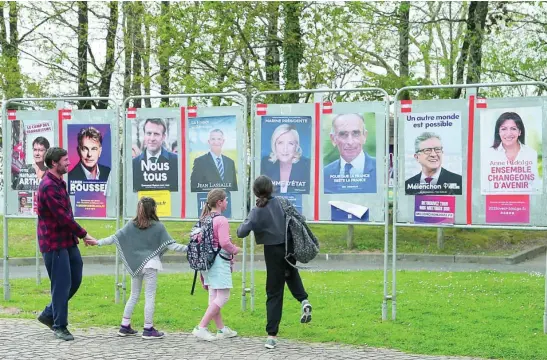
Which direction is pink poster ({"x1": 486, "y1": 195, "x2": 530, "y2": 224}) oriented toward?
toward the camera

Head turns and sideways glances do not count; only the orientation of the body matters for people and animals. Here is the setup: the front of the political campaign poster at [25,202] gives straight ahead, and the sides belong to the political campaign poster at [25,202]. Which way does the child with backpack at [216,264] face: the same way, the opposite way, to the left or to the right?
to the left

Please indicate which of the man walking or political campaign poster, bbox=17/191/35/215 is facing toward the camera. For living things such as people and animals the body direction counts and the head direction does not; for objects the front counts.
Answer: the political campaign poster

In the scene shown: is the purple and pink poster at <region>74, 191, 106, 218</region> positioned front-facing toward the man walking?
yes

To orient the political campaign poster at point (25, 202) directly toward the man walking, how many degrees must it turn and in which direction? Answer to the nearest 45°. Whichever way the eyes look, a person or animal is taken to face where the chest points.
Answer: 0° — it already faces them

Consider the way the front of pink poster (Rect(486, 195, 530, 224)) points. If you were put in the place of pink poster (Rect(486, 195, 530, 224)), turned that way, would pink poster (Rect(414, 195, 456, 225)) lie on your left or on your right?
on your right

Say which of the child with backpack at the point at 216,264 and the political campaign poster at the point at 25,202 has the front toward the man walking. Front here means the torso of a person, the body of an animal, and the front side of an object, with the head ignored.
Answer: the political campaign poster

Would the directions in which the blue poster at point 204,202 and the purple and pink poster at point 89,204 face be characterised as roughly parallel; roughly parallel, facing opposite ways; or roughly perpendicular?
roughly parallel

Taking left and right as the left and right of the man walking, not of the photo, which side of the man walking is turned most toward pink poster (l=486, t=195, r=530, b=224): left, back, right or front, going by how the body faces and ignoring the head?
front

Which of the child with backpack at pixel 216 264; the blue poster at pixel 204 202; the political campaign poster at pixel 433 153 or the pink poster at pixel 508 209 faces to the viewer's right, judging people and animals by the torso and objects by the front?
the child with backpack

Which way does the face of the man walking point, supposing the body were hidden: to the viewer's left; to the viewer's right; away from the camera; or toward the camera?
to the viewer's right

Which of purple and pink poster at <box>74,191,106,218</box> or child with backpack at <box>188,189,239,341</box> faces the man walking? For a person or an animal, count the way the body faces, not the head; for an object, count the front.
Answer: the purple and pink poster

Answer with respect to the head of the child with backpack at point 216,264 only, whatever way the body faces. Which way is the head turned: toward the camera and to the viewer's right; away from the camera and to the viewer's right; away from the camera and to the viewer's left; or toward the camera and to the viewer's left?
away from the camera and to the viewer's right

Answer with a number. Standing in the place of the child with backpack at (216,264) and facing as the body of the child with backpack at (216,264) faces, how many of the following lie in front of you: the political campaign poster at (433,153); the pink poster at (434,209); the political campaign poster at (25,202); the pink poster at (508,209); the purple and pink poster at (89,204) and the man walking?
3

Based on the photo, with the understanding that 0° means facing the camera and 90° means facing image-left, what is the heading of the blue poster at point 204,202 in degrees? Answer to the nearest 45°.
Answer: approximately 0°

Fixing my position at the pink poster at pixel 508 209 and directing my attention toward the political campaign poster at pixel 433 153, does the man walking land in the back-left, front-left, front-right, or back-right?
front-left

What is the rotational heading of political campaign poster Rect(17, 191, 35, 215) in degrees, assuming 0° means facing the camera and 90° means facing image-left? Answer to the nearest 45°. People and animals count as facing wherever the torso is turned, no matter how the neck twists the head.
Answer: approximately 0°
